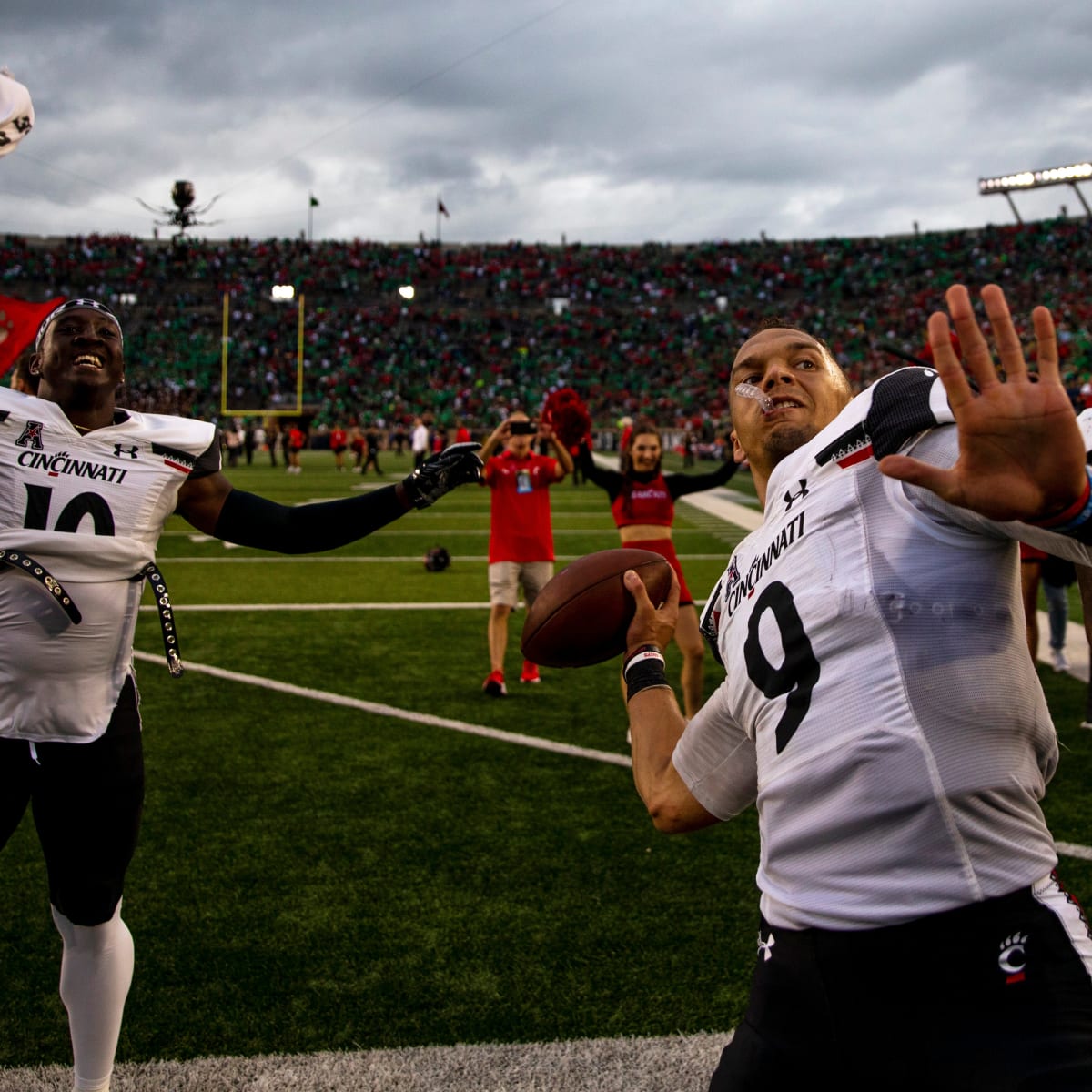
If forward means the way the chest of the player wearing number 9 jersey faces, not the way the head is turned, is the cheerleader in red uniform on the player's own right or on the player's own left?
on the player's own right

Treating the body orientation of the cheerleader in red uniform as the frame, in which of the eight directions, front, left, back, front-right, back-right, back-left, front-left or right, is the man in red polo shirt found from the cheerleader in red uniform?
back-right

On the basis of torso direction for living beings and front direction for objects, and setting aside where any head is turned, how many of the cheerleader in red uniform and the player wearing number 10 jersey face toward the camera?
2

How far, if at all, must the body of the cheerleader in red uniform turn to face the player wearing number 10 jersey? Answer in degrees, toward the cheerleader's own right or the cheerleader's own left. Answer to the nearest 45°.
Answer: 0° — they already face them

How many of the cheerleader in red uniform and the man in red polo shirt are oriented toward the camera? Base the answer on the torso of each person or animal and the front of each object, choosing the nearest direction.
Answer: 2

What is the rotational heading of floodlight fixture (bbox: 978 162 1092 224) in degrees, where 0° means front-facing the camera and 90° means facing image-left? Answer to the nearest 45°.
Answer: approximately 45°

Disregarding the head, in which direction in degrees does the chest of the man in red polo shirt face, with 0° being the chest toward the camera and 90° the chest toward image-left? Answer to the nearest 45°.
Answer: approximately 0°

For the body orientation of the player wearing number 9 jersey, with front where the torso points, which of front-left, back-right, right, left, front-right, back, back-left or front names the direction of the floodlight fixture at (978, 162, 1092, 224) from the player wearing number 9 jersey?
back-right
